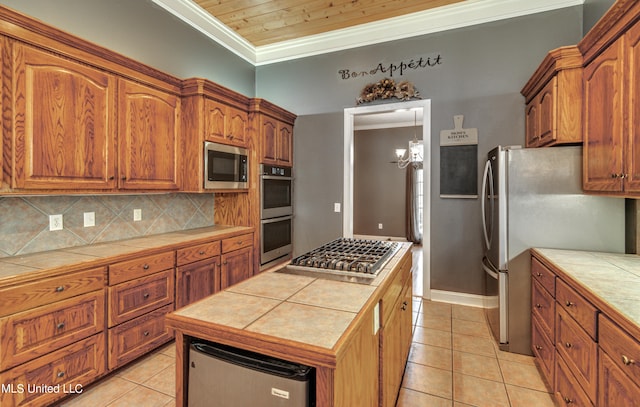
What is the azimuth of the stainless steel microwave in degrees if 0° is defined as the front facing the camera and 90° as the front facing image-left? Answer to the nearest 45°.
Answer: approximately 315°

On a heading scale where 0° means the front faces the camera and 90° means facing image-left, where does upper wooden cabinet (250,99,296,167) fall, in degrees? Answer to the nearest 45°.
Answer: approximately 315°

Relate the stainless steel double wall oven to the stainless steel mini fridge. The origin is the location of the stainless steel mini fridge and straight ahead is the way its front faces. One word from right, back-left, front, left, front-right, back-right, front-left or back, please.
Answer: back-right

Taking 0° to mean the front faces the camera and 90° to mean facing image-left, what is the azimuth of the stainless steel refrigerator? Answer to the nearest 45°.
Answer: approximately 90°

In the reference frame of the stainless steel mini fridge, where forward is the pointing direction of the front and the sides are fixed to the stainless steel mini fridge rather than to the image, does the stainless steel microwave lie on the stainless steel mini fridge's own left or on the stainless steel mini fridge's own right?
on the stainless steel mini fridge's own right

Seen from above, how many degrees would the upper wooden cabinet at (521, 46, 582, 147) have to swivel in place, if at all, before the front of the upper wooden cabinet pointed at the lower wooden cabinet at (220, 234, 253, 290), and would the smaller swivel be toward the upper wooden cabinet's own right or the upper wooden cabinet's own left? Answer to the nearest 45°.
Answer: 0° — it already faces it

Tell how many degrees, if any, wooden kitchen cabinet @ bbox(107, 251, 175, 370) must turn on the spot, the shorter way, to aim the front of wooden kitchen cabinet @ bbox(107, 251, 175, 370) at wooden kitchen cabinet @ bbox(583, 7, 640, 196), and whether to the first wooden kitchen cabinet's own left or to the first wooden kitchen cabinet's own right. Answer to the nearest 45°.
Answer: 0° — it already faces it

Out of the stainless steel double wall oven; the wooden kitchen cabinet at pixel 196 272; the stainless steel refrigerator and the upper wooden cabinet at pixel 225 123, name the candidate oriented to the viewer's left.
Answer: the stainless steel refrigerator

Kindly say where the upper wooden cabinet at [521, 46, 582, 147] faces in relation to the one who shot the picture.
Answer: facing to the left of the viewer

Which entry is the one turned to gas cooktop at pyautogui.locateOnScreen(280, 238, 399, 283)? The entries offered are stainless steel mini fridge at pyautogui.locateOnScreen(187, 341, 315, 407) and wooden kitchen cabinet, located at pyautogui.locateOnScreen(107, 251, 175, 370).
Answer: the wooden kitchen cabinet
